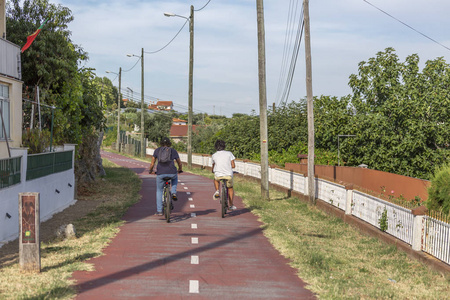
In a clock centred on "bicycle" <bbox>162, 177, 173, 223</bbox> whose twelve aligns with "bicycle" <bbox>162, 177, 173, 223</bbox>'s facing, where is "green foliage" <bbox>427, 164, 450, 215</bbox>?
The green foliage is roughly at 4 o'clock from the bicycle.

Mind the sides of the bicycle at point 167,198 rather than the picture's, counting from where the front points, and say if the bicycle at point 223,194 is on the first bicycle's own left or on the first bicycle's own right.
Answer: on the first bicycle's own right

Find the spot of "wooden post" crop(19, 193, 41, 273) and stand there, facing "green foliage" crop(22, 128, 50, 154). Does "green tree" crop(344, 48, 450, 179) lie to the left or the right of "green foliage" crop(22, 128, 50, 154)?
right

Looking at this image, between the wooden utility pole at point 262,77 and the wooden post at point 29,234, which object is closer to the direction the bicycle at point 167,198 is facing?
the wooden utility pole

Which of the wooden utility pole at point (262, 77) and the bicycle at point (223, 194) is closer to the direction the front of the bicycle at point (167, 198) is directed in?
the wooden utility pole

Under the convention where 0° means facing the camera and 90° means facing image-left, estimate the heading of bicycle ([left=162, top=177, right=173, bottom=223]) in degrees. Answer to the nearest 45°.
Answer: approximately 180°

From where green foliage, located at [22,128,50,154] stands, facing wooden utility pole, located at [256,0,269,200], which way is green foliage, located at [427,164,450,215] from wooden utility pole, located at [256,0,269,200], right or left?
right

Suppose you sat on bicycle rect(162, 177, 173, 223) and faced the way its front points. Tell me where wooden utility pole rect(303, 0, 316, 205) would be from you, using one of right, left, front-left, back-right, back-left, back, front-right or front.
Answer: front-right

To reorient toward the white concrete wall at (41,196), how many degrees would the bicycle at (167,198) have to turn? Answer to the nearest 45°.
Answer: approximately 90° to its left

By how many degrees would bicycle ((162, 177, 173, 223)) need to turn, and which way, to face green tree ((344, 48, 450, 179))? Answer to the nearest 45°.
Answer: approximately 45° to its right

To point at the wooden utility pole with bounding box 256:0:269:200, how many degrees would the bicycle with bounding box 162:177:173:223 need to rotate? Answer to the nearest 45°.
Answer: approximately 45° to its right
